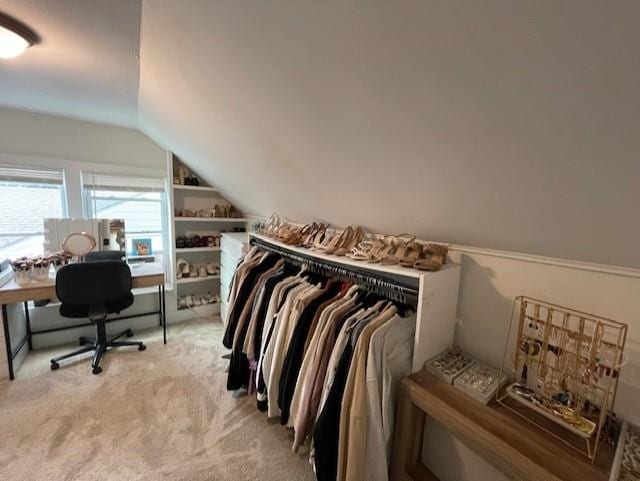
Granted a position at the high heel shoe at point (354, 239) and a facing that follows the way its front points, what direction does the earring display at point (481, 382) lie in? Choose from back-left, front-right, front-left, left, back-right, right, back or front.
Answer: left

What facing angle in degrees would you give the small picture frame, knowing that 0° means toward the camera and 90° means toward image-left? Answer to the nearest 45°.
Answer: approximately 0°

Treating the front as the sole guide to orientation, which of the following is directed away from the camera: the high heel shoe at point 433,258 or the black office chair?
the black office chair

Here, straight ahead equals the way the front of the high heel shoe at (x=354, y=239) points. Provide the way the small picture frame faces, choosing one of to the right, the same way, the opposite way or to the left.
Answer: to the left

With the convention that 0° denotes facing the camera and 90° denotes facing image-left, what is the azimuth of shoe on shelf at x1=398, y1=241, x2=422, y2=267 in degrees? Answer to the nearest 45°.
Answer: approximately 45°

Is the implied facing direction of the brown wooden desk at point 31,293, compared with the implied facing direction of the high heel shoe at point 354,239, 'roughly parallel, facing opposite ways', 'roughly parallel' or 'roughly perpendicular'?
roughly perpendicular

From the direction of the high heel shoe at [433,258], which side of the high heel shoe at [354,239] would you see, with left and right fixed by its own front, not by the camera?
left

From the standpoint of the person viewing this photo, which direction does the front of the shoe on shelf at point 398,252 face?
facing the viewer and to the left of the viewer

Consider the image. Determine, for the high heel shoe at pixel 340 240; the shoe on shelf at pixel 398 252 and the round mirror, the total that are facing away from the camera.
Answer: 0

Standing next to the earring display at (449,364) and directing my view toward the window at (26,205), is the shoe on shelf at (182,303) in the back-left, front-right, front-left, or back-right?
front-right
